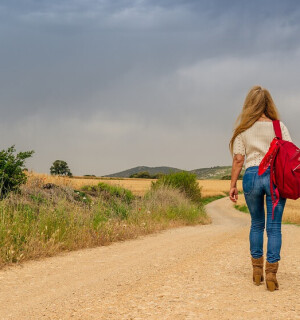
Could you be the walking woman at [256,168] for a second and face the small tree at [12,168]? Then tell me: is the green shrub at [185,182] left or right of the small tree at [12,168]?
right

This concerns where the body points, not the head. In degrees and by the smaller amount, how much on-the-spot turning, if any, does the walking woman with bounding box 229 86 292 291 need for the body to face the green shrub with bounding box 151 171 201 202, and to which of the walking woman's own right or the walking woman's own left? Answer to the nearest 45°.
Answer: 0° — they already face it

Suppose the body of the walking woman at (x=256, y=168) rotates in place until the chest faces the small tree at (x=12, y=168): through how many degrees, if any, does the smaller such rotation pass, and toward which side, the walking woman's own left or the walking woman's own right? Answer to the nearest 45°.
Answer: approximately 45° to the walking woman's own left

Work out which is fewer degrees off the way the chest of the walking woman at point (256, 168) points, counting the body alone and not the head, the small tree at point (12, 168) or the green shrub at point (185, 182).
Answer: the green shrub

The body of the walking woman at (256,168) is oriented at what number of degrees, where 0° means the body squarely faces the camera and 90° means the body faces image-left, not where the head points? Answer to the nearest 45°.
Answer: approximately 180°
